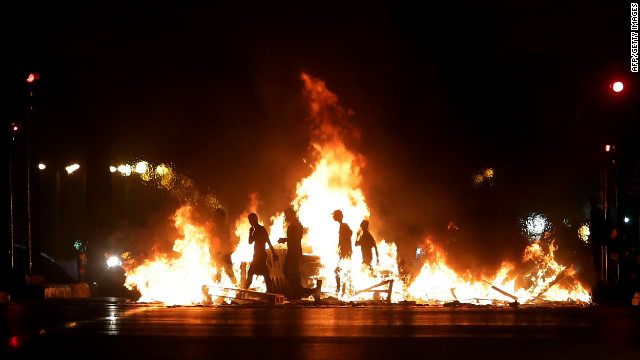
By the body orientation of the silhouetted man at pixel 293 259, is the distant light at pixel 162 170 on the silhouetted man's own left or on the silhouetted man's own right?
on the silhouetted man's own right

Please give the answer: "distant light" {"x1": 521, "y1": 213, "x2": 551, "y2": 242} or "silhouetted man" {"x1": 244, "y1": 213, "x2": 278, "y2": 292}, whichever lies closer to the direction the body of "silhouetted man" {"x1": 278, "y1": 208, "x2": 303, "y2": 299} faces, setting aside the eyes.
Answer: the silhouetted man

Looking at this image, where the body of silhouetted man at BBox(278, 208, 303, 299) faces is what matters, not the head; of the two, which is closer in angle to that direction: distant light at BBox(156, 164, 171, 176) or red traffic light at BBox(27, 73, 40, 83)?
the red traffic light

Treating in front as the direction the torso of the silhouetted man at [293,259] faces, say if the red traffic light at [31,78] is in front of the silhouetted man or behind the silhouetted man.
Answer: in front

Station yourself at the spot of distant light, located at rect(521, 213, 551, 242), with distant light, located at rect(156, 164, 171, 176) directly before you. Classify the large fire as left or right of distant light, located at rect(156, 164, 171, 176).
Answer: left

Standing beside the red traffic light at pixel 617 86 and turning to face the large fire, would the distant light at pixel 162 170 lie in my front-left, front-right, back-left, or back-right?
front-right
